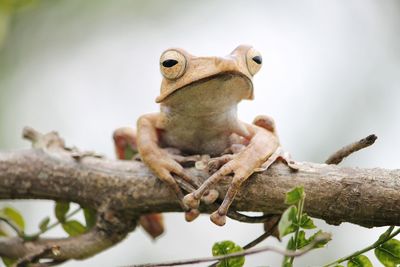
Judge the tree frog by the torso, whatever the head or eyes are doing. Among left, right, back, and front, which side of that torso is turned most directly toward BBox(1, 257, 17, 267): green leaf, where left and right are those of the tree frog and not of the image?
right

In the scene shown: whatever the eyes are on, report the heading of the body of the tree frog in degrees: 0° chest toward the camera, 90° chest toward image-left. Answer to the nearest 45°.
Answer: approximately 0°

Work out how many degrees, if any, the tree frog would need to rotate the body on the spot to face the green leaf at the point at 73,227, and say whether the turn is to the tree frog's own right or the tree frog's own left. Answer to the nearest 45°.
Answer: approximately 135° to the tree frog's own right

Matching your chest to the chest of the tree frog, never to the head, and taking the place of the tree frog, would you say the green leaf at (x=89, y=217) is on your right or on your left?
on your right

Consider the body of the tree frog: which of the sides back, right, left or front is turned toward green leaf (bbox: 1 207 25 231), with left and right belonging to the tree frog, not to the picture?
right
